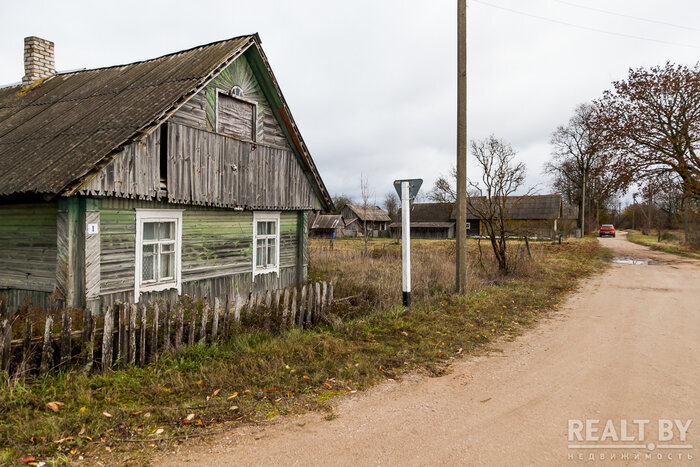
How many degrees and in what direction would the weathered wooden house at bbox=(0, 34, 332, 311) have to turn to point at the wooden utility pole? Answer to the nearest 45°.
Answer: approximately 45° to its left

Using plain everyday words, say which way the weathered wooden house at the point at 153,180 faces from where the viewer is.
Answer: facing the viewer and to the right of the viewer

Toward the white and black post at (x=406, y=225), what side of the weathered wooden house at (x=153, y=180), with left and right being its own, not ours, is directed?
front
